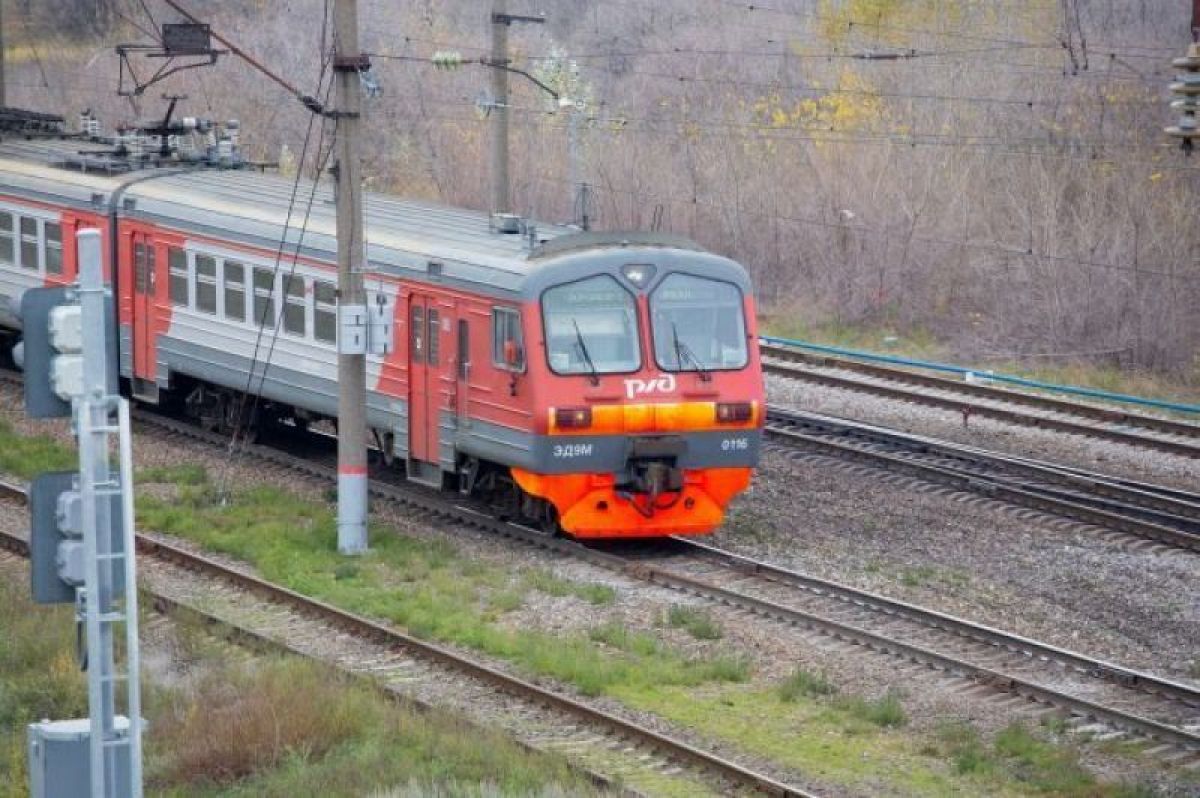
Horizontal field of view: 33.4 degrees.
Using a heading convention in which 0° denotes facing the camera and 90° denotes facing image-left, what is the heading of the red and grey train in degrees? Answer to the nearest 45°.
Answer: approximately 315°

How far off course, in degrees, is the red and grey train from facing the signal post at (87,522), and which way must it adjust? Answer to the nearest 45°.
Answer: approximately 45° to its right

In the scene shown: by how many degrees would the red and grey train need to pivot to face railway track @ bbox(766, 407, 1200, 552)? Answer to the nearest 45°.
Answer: approximately 45° to its left

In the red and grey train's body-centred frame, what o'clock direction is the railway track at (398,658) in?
The railway track is roughly at 2 o'clock from the red and grey train.

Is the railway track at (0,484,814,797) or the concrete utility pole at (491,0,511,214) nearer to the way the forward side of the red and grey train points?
the railway track

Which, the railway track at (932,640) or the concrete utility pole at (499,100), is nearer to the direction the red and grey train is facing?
the railway track

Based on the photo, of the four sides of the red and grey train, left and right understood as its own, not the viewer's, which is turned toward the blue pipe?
left

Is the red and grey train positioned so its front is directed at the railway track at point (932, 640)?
yes

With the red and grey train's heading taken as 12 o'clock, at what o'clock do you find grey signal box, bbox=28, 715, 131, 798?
The grey signal box is roughly at 2 o'clock from the red and grey train.
